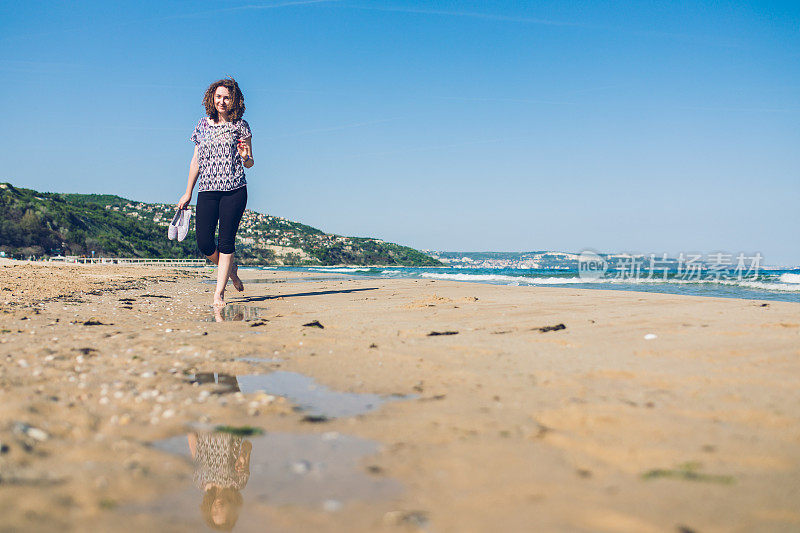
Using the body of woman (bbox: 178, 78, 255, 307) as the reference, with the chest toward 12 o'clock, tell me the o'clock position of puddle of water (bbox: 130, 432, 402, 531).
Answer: The puddle of water is roughly at 12 o'clock from the woman.

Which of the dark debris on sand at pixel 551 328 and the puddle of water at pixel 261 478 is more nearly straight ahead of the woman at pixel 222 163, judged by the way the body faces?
the puddle of water

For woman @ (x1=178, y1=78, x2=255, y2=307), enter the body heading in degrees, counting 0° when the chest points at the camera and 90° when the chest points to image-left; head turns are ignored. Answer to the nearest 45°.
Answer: approximately 0°

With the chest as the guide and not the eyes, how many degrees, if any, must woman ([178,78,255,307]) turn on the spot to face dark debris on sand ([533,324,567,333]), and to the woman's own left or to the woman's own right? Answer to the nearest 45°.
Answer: approximately 45° to the woman's own left

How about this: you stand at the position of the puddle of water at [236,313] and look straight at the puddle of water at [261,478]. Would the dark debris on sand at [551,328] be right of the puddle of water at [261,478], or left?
left

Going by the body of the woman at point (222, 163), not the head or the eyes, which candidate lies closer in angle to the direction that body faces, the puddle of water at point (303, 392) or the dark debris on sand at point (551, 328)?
the puddle of water

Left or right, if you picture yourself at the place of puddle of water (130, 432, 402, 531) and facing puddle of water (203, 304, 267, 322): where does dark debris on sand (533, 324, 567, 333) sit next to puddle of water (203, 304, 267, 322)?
right

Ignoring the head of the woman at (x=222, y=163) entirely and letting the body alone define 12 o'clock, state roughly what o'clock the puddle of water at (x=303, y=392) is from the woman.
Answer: The puddle of water is roughly at 12 o'clock from the woman.
